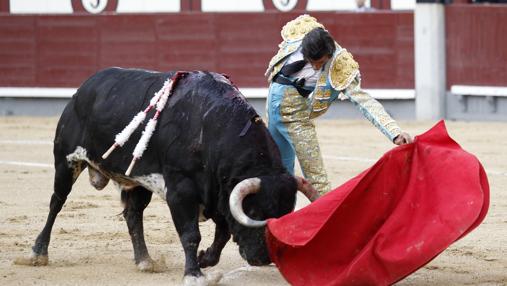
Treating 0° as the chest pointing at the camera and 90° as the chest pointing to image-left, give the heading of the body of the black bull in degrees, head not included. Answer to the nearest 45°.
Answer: approximately 315°
